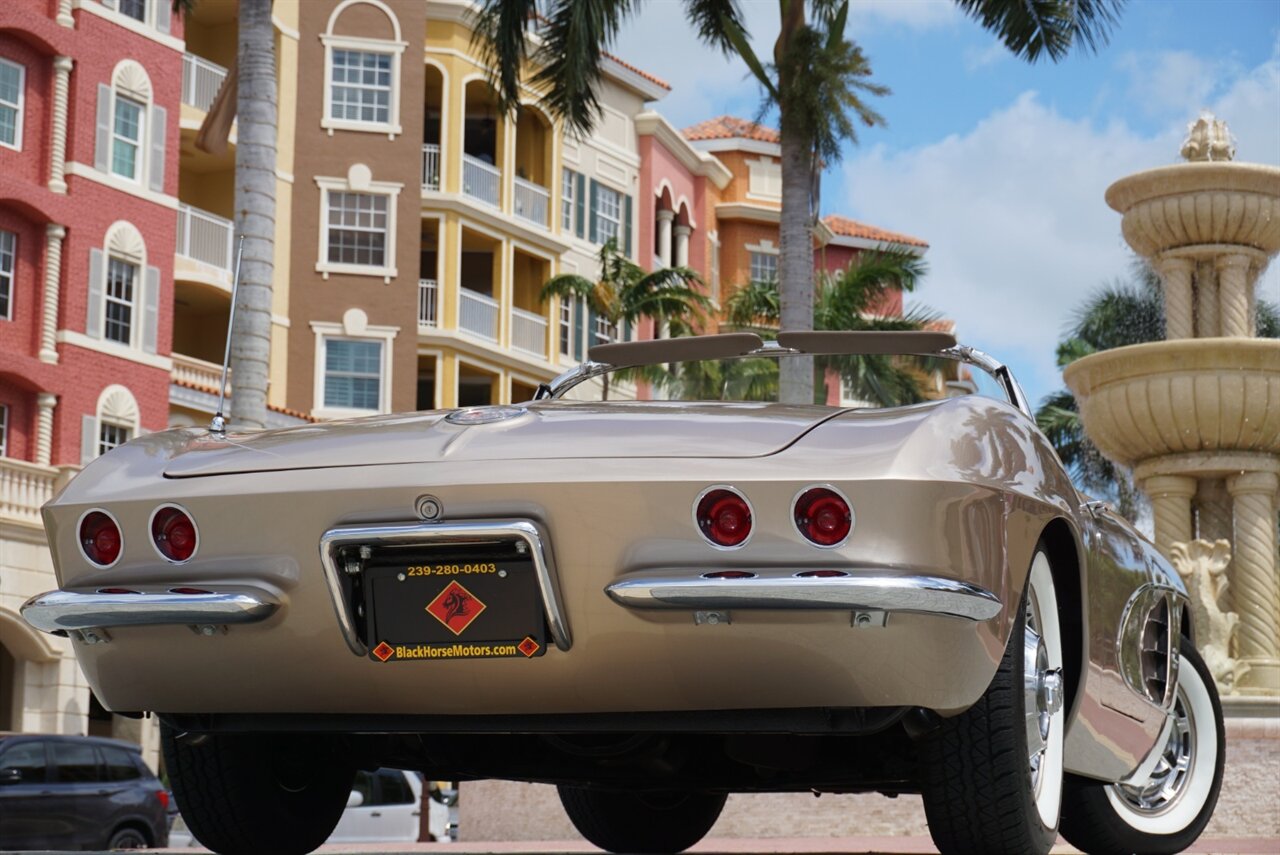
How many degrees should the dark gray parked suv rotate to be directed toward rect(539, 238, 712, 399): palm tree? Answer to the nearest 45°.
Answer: approximately 135° to its right

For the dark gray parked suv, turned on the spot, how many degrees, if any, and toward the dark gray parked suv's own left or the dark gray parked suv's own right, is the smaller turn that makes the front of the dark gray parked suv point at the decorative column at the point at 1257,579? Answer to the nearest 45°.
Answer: approximately 180°

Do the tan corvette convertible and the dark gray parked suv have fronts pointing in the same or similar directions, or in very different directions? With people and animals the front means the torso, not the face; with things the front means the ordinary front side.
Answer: very different directions

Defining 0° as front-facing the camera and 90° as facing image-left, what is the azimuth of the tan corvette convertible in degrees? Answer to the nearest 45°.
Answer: approximately 225°

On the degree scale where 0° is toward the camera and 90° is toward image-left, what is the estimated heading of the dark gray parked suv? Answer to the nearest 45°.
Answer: approximately 90°

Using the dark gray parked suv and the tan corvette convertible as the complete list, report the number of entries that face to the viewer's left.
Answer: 1

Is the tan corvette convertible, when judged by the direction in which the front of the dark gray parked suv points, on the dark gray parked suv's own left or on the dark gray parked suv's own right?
on the dark gray parked suv's own left

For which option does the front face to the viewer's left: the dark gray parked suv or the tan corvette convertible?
the dark gray parked suv

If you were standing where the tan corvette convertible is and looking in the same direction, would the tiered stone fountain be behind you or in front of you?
in front
